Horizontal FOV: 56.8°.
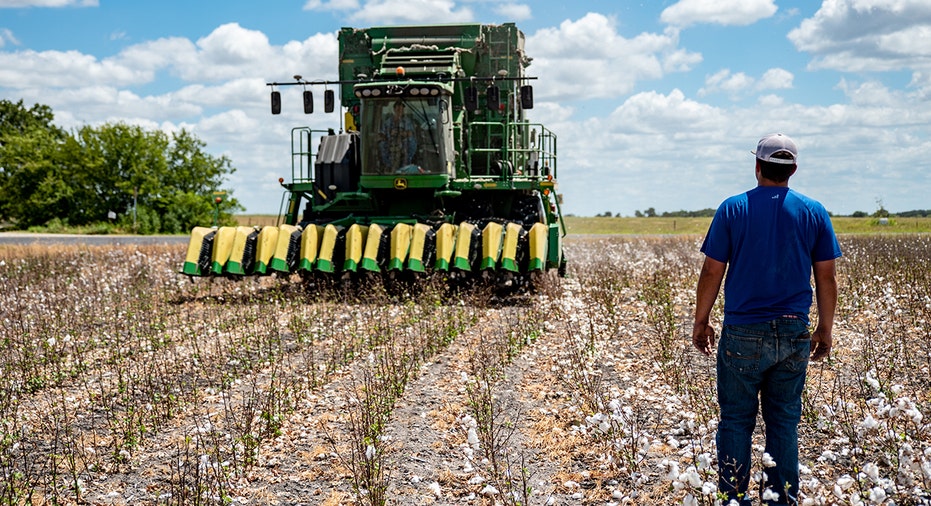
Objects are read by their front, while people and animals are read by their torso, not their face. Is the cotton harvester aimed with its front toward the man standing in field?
yes

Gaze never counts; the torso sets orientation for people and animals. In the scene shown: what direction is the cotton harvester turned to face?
toward the camera

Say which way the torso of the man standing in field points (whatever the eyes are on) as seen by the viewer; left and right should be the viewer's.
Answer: facing away from the viewer

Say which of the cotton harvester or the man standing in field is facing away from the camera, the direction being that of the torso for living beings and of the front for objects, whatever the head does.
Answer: the man standing in field

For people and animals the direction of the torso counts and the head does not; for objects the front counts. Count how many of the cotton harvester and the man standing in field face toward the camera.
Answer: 1

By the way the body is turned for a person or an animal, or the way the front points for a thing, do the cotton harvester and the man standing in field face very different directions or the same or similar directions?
very different directions

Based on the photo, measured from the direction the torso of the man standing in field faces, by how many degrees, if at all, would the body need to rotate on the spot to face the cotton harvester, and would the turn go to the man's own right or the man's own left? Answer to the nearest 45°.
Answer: approximately 45° to the man's own left
